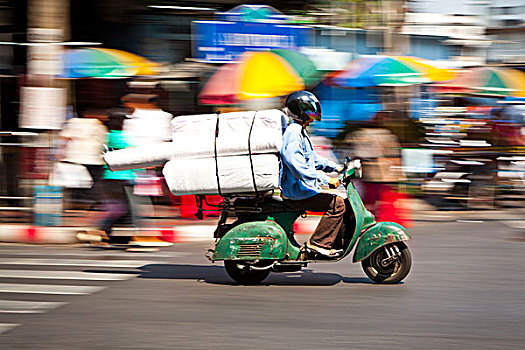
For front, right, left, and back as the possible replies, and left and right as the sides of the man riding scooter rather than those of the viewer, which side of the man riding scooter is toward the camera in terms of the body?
right

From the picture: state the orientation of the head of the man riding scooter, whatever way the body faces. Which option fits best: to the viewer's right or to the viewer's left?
to the viewer's right

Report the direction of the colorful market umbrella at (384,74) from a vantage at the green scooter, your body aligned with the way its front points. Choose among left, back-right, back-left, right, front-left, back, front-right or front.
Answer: left

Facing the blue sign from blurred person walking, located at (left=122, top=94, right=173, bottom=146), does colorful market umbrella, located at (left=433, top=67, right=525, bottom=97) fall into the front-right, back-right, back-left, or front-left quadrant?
front-right

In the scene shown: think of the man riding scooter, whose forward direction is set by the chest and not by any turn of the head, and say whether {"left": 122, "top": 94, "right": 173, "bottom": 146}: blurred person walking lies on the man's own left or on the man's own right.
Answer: on the man's own left

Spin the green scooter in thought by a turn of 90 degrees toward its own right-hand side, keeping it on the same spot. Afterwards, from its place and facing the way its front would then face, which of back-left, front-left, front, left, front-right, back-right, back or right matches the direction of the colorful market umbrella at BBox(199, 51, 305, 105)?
back

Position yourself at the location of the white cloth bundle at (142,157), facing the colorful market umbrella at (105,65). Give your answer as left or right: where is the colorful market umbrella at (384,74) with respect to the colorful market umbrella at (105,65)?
right

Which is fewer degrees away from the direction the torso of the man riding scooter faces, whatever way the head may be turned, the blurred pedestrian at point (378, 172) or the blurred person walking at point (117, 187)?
the blurred pedestrian

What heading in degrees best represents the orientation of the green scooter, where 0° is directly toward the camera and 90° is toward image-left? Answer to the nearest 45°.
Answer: approximately 270°

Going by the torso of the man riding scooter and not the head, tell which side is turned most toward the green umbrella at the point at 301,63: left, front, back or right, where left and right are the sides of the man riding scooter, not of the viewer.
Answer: left

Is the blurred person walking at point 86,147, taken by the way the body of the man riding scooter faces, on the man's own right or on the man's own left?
on the man's own left
